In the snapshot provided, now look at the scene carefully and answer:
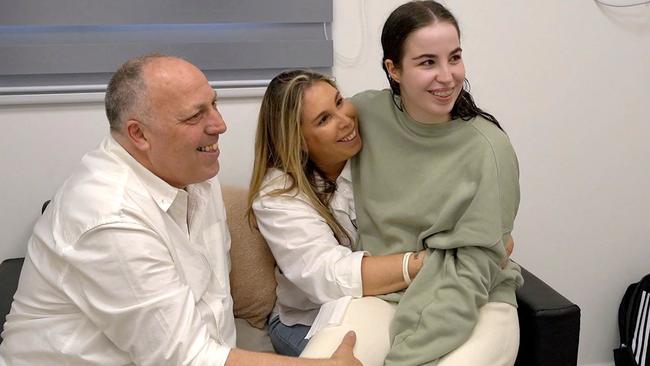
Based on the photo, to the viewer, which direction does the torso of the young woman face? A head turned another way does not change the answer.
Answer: toward the camera

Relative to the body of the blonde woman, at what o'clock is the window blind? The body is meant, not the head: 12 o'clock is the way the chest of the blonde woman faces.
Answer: The window blind is roughly at 6 o'clock from the blonde woman.

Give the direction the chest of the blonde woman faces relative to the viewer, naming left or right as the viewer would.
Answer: facing the viewer and to the right of the viewer

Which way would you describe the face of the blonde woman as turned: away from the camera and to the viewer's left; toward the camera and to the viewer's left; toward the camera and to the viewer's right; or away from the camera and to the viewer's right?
toward the camera and to the viewer's right

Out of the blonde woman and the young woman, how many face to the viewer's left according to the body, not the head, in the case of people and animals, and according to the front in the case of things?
0

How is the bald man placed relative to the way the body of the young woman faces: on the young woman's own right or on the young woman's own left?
on the young woman's own right

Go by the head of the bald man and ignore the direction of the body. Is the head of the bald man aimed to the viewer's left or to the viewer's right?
to the viewer's right

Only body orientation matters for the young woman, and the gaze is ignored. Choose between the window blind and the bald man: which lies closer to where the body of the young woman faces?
the bald man

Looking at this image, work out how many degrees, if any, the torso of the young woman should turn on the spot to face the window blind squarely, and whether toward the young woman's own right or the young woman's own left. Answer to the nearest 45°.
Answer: approximately 135° to the young woman's own right
